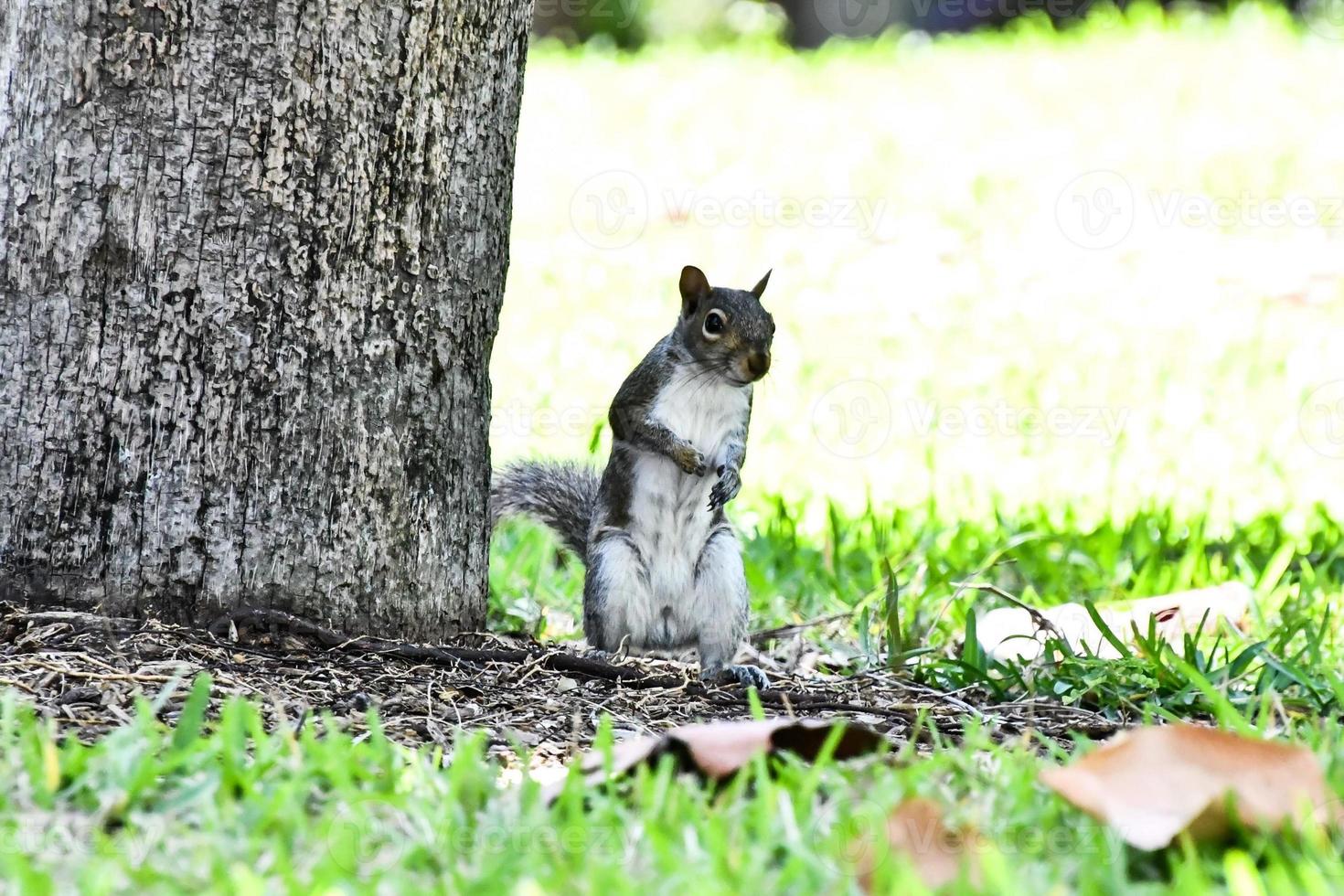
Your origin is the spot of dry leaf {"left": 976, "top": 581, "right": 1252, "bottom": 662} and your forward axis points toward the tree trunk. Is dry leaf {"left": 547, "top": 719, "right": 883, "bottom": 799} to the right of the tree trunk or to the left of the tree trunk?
left

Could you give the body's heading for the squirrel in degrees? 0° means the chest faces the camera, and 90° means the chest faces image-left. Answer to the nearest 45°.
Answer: approximately 315°

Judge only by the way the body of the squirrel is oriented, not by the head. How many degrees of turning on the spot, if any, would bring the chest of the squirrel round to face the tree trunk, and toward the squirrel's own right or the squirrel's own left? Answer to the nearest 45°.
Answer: approximately 90° to the squirrel's own right

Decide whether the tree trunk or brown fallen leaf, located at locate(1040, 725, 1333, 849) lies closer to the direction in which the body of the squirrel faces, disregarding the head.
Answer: the brown fallen leaf
